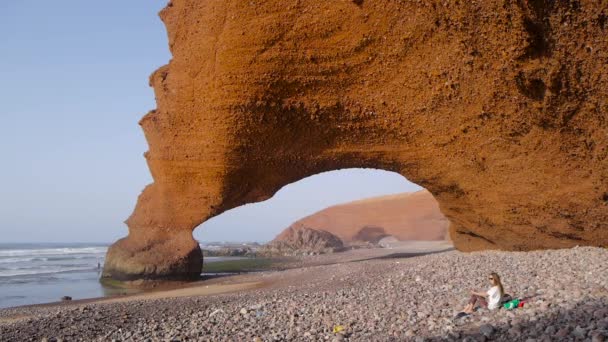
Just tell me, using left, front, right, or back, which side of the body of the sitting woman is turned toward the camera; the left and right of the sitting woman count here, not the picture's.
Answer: left

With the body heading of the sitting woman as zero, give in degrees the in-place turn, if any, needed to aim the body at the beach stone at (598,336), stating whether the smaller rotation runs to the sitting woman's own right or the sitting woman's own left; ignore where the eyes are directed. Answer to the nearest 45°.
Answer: approximately 90° to the sitting woman's own left

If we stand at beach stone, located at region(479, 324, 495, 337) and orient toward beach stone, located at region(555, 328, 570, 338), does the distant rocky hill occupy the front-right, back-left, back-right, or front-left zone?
back-left

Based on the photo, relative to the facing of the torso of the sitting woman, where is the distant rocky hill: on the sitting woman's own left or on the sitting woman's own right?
on the sitting woman's own right

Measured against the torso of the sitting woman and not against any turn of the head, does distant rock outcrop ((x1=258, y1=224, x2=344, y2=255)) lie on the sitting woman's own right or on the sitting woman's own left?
on the sitting woman's own right

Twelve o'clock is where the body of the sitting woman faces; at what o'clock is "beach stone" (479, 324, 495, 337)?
The beach stone is roughly at 9 o'clock from the sitting woman.
